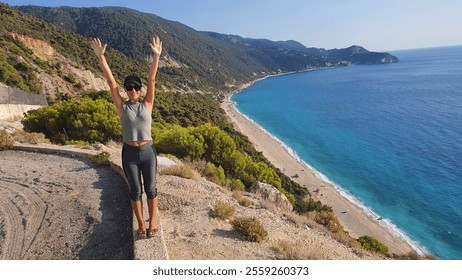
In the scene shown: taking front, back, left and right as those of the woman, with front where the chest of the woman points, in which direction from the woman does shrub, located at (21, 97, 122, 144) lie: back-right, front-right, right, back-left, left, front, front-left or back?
back

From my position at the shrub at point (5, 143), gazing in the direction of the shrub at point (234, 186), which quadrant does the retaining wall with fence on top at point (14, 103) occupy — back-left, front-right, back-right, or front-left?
back-left

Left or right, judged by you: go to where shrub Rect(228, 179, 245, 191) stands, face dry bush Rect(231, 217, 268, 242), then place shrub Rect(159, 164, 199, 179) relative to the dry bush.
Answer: right

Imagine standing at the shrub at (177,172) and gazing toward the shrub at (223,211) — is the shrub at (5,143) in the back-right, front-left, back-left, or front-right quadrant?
back-right

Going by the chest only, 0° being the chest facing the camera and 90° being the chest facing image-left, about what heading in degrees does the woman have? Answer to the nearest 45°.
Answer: approximately 0°

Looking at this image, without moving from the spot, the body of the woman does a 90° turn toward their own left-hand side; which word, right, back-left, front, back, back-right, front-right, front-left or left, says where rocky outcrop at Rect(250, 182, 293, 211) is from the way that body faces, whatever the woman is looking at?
front-left

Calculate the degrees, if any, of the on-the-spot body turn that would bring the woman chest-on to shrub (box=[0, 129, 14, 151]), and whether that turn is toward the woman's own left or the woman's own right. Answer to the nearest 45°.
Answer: approximately 135° to the woman's own right
